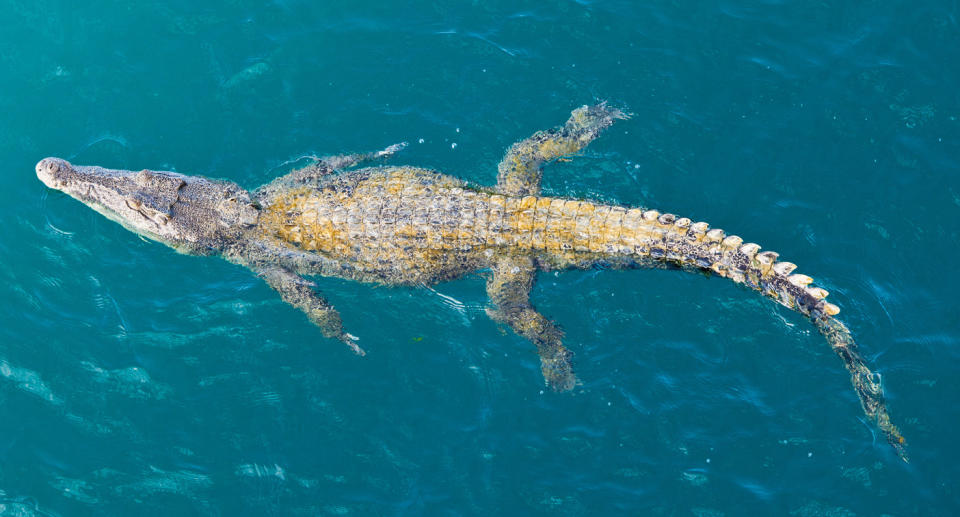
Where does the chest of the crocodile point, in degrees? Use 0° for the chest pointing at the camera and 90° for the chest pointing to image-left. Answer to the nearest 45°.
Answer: approximately 90°
